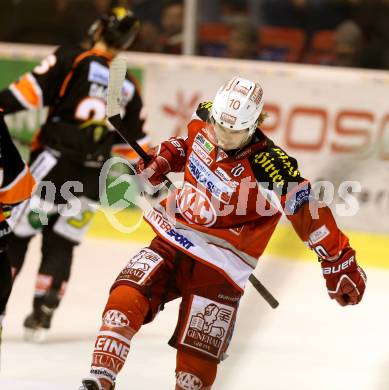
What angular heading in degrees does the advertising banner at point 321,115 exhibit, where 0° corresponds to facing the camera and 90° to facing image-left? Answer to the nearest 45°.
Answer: approximately 0°

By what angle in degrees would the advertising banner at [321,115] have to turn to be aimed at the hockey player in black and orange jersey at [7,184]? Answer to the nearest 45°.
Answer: approximately 45° to its right

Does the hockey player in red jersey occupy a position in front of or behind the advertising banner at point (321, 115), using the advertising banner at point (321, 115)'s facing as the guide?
in front

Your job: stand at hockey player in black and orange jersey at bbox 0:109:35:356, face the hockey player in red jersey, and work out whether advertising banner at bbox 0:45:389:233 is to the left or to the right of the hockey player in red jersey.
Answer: left
